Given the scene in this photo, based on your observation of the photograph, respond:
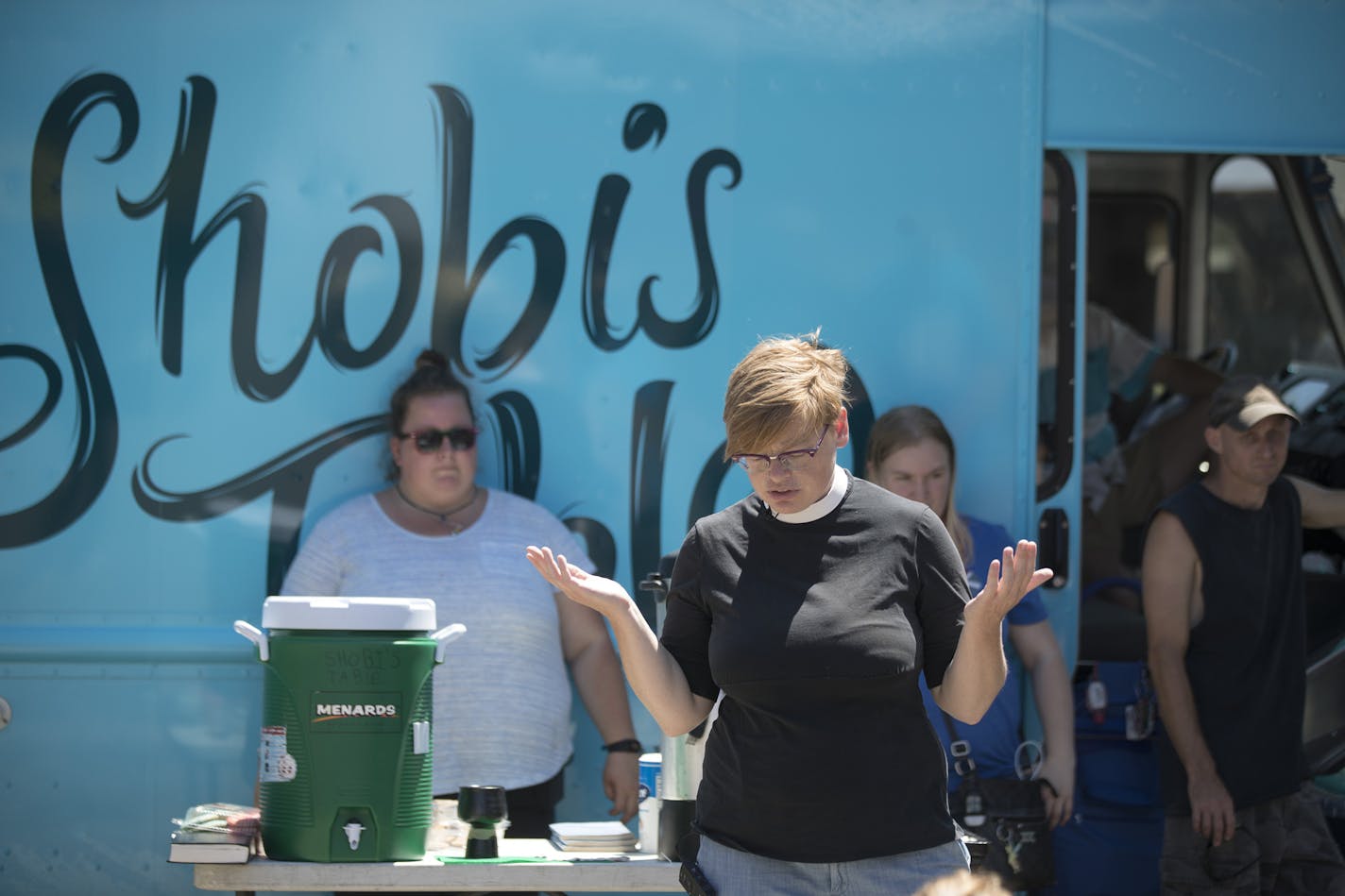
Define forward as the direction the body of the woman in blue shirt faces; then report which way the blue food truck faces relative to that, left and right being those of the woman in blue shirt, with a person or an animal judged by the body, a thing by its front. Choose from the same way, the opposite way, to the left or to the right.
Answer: to the left

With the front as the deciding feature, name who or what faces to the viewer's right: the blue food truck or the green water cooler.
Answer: the blue food truck

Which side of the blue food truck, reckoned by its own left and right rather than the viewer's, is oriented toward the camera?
right

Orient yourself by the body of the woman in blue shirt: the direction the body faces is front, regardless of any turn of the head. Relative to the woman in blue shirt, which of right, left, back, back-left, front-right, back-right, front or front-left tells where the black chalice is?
front-right

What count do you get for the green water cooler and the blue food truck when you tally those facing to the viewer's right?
1

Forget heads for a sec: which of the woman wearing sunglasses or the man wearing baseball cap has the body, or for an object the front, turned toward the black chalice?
the woman wearing sunglasses

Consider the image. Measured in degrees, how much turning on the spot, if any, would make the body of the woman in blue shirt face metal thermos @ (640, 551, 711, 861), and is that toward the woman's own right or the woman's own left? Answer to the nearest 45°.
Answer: approximately 45° to the woman's own right

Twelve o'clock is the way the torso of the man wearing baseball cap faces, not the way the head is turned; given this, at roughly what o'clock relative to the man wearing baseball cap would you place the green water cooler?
The green water cooler is roughly at 3 o'clock from the man wearing baseball cap.
